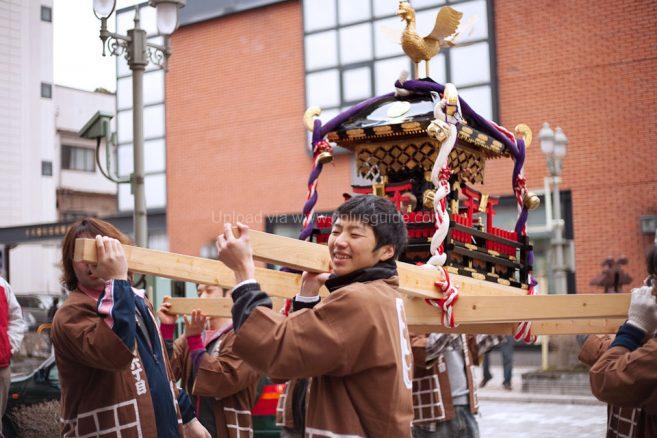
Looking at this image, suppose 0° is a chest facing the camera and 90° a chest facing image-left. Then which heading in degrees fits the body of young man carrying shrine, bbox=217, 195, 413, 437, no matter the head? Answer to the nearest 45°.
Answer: approximately 90°

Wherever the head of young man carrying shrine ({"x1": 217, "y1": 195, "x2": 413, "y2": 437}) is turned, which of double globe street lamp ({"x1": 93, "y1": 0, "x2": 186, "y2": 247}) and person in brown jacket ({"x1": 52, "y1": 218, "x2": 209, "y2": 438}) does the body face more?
the person in brown jacket

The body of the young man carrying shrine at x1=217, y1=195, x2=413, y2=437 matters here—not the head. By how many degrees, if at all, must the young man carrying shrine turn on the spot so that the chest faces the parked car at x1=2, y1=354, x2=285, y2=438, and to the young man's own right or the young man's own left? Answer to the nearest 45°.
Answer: approximately 45° to the young man's own right

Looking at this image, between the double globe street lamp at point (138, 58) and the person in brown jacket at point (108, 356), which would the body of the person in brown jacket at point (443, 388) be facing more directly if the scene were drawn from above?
the person in brown jacket

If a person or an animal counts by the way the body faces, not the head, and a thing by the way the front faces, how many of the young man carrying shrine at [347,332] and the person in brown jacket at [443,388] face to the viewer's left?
1

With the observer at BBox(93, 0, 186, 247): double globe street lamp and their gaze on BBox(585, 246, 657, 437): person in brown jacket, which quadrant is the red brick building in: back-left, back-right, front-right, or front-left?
back-left
